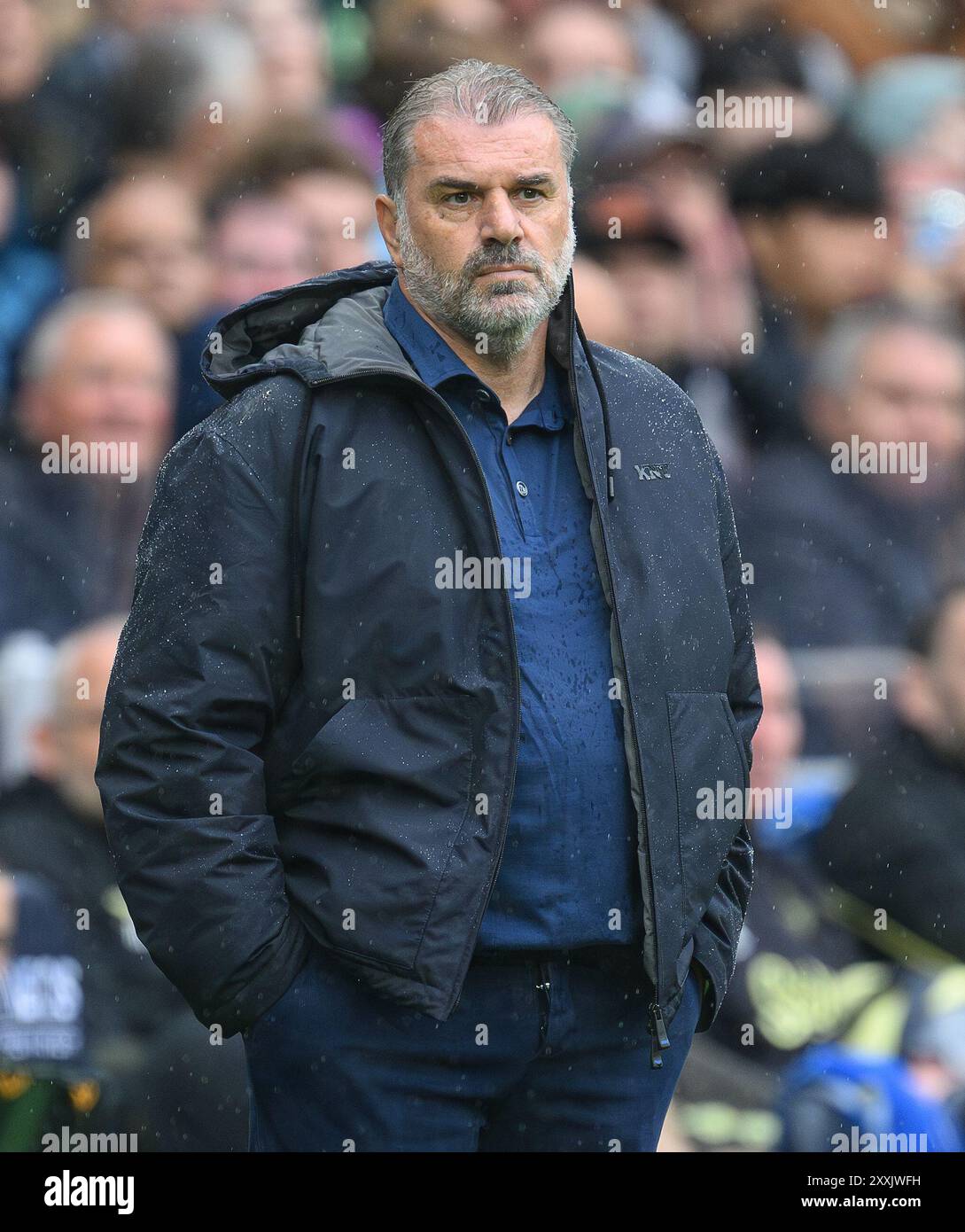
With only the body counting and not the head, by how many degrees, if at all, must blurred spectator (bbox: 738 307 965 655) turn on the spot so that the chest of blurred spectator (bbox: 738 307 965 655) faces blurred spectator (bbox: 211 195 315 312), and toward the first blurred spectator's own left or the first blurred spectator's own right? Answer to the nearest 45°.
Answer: approximately 135° to the first blurred spectator's own right

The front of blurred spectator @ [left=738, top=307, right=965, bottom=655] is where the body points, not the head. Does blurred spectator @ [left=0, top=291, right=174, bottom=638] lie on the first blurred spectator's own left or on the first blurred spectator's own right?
on the first blurred spectator's own right

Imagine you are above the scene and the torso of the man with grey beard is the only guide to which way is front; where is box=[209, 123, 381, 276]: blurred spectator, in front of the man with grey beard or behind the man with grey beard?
behind

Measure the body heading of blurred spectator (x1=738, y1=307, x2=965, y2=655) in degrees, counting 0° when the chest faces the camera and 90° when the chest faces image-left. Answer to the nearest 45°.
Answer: approximately 315°

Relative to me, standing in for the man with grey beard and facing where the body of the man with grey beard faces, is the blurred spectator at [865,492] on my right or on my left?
on my left

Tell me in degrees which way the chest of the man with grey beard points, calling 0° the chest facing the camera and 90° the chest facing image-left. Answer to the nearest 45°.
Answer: approximately 315°
